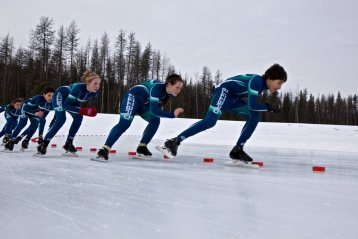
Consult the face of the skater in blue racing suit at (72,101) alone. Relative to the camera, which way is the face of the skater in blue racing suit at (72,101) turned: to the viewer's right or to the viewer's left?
to the viewer's right

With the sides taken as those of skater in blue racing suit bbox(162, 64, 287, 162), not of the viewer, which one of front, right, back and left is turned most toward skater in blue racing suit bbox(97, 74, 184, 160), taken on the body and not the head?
back

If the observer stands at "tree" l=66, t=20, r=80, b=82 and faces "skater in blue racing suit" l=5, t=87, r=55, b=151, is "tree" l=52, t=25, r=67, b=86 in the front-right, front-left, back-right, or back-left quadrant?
front-right

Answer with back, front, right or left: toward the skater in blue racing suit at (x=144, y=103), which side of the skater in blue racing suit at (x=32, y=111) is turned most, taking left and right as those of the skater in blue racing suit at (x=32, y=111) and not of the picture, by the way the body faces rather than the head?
front

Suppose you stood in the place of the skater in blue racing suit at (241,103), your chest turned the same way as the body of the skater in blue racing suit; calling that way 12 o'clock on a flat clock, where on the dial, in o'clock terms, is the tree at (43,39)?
The tree is roughly at 8 o'clock from the skater in blue racing suit.

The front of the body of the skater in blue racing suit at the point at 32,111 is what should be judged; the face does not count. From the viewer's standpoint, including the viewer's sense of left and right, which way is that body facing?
facing the viewer and to the right of the viewer

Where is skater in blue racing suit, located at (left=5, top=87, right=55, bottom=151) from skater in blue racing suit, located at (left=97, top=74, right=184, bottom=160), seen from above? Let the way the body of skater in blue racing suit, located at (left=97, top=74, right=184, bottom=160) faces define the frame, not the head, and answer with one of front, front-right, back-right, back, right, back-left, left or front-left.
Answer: back-left

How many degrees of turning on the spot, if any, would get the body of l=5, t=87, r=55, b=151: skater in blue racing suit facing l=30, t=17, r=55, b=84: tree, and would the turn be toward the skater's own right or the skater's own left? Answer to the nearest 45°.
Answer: approximately 135° to the skater's own left

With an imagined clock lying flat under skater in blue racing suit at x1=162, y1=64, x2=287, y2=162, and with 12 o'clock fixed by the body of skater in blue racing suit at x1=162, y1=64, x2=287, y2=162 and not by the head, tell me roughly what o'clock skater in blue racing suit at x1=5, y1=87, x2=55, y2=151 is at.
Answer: skater in blue racing suit at x1=5, y1=87, x2=55, y2=151 is roughly at 7 o'clock from skater in blue racing suit at x1=162, y1=64, x2=287, y2=162.

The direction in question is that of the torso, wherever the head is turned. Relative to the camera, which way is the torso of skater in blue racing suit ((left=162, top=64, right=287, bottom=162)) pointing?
to the viewer's right

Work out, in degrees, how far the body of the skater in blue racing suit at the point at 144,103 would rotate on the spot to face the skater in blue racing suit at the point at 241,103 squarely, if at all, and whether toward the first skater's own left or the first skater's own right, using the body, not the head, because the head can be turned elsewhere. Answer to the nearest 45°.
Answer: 0° — they already face them

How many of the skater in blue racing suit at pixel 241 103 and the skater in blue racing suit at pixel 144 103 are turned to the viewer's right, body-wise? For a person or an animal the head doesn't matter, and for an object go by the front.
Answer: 2

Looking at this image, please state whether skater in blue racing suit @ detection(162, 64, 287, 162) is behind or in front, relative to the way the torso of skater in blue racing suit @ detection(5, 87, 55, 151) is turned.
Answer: in front

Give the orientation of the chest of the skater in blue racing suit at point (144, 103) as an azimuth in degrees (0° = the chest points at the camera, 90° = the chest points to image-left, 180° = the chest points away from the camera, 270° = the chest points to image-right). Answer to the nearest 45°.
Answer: approximately 270°
